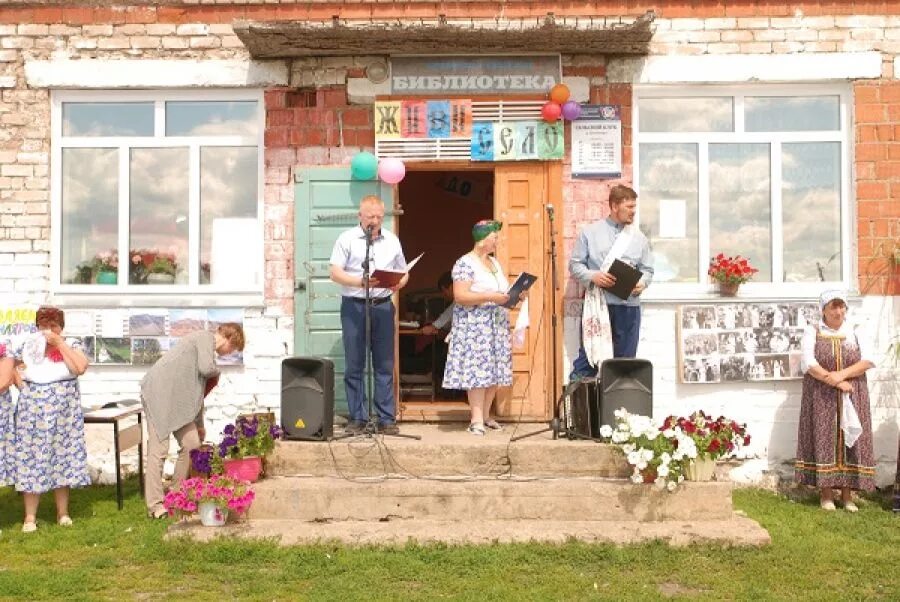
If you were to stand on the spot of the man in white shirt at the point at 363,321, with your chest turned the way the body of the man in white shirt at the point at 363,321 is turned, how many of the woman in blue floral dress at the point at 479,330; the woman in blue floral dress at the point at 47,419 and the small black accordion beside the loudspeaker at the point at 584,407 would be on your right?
1

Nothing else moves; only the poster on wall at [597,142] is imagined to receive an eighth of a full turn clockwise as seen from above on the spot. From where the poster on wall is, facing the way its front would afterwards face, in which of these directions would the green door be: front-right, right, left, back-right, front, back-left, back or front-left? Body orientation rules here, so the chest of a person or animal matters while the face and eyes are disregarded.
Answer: front-right

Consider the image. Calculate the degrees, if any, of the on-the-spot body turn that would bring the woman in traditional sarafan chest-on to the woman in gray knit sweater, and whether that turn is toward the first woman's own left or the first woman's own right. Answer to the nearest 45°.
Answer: approximately 45° to the first woman's own right
